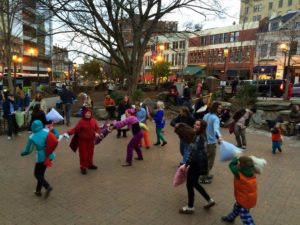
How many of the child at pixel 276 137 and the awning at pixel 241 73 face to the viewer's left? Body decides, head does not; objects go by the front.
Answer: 0

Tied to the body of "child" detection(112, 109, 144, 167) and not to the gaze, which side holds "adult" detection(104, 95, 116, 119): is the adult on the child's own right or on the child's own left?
on the child's own right

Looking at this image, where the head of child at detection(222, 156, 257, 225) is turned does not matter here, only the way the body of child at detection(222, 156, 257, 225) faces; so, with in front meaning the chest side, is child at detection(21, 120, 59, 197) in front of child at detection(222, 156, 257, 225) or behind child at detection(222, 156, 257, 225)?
in front

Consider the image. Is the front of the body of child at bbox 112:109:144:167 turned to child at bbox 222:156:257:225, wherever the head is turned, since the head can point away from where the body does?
no

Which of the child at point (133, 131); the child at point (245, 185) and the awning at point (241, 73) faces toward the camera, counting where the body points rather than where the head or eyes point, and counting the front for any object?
the awning

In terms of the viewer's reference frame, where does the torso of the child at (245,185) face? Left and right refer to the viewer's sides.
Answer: facing to the left of the viewer

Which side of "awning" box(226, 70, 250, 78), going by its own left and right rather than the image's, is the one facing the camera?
front

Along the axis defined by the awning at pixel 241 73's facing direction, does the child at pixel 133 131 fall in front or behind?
in front
